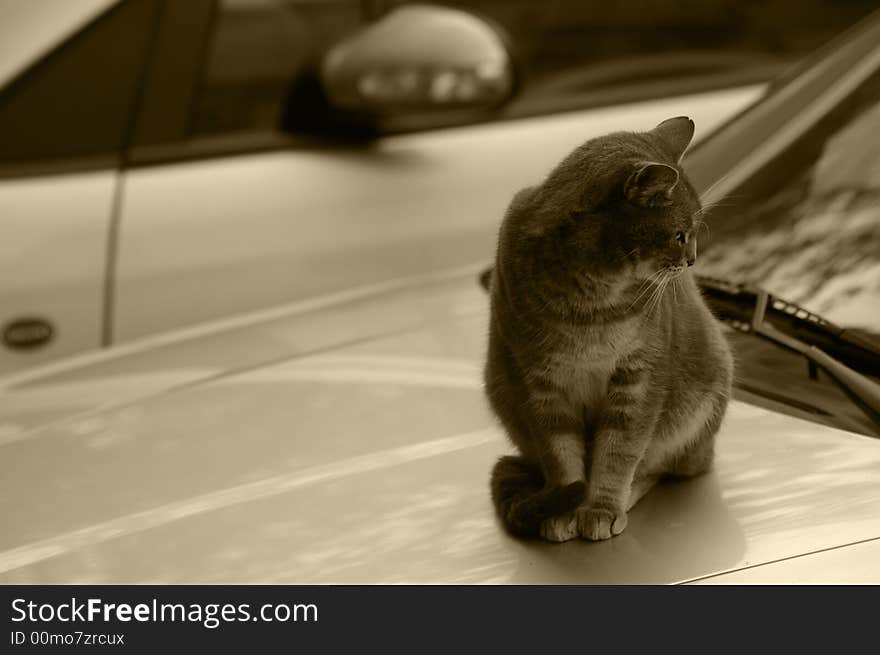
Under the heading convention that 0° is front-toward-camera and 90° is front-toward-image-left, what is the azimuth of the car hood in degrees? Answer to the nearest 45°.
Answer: approximately 45°
